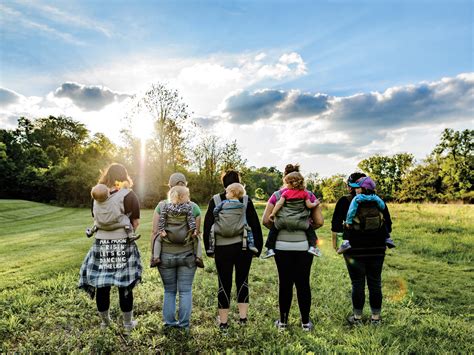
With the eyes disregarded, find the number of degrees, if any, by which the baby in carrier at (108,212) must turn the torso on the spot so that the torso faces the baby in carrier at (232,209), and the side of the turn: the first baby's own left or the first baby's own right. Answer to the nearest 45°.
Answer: approximately 90° to the first baby's own right

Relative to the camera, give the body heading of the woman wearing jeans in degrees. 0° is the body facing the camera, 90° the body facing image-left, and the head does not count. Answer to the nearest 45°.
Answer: approximately 180°

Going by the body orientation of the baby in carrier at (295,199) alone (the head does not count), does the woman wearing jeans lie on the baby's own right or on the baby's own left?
on the baby's own left

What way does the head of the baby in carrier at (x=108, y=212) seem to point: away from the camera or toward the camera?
away from the camera

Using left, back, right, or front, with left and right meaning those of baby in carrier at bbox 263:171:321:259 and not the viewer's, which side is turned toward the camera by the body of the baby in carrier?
back

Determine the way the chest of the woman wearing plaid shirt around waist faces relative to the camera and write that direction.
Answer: away from the camera

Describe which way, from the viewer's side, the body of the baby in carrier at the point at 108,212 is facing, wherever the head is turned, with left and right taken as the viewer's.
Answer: facing away from the viewer

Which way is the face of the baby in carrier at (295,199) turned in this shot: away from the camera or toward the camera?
away from the camera

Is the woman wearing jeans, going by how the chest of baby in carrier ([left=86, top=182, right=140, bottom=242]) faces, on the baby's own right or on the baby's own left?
on the baby's own right
